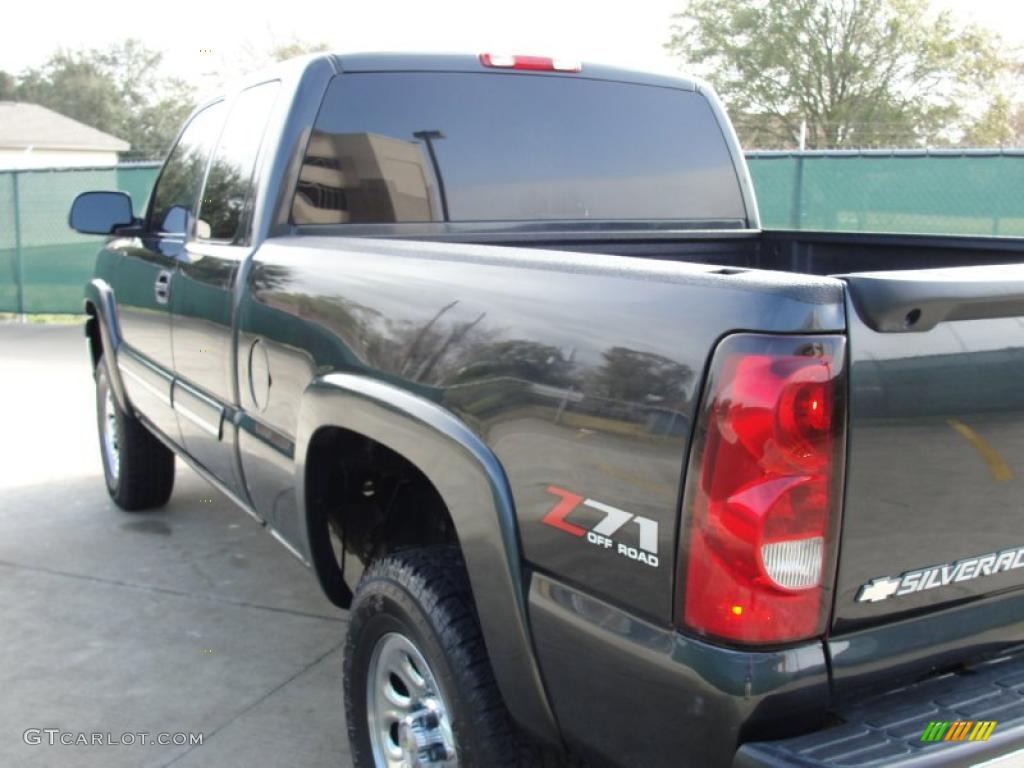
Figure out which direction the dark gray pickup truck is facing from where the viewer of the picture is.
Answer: facing away from the viewer and to the left of the viewer

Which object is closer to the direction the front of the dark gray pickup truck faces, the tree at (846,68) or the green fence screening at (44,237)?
the green fence screening

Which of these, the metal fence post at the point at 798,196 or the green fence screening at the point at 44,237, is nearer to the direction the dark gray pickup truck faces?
the green fence screening

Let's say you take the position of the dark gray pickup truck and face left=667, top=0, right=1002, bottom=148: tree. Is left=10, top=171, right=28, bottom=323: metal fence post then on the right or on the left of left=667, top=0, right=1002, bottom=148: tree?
left

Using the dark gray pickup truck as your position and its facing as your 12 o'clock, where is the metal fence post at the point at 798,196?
The metal fence post is roughly at 2 o'clock from the dark gray pickup truck.

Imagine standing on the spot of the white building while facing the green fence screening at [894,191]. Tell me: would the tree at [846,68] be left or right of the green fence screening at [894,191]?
left

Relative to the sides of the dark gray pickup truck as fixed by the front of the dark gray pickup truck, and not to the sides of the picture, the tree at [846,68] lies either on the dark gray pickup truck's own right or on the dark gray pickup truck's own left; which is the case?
on the dark gray pickup truck's own right

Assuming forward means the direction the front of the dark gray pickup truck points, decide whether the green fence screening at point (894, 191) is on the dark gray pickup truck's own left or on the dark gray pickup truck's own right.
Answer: on the dark gray pickup truck's own right

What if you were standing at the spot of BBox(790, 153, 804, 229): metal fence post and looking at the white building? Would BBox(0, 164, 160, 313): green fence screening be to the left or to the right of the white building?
left

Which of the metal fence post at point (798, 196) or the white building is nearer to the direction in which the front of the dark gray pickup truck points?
the white building
